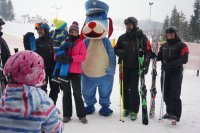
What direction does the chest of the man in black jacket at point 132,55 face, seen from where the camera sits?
toward the camera

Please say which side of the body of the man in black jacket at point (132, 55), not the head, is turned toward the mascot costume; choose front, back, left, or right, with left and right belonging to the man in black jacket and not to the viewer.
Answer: right

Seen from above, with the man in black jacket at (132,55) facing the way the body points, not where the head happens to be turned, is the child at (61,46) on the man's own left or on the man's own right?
on the man's own right

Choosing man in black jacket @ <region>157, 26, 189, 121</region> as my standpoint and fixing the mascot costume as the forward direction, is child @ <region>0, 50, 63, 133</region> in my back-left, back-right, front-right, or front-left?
front-left

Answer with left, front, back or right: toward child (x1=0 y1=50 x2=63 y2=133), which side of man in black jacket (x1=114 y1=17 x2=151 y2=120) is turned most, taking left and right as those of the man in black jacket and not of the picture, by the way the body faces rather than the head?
front

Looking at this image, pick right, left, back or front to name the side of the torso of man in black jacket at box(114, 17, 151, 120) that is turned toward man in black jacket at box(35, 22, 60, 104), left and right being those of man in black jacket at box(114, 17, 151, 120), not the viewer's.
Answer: right

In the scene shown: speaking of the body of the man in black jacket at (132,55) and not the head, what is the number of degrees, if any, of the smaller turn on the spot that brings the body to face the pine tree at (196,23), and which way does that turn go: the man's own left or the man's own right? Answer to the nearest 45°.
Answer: approximately 180°

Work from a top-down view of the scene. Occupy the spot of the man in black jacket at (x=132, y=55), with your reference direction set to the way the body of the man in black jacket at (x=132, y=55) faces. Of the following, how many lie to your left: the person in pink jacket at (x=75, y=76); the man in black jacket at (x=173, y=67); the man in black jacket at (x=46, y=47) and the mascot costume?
1

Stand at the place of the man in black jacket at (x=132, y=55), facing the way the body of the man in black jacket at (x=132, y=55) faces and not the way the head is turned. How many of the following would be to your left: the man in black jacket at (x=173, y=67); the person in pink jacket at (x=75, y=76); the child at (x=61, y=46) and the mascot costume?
1

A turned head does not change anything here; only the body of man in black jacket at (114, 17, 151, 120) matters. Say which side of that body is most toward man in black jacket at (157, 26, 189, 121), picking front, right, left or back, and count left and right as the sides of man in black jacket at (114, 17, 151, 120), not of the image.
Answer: left

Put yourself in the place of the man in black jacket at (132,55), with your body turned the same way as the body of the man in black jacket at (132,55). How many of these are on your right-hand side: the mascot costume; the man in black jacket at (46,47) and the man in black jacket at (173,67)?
2

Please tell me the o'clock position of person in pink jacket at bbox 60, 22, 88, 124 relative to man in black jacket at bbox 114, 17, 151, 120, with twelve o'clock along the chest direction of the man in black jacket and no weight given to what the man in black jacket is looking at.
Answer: The person in pink jacket is roughly at 2 o'clock from the man in black jacket.
